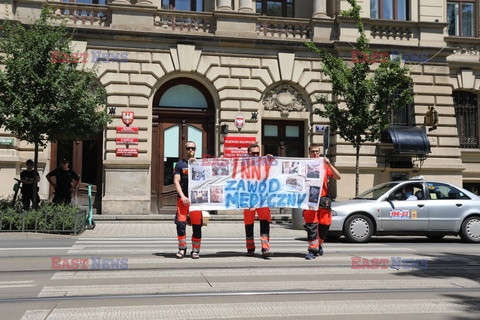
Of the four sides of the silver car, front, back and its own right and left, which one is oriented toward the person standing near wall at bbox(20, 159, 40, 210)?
front

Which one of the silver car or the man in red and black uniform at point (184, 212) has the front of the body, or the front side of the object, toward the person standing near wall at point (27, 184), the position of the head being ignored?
the silver car

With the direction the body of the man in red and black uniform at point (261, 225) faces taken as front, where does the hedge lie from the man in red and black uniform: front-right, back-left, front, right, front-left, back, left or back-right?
back-right

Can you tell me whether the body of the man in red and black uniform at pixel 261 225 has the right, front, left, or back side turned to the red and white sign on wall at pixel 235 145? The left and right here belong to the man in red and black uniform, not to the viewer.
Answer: back

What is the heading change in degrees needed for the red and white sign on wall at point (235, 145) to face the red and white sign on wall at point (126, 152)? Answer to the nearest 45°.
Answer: approximately 90° to its right

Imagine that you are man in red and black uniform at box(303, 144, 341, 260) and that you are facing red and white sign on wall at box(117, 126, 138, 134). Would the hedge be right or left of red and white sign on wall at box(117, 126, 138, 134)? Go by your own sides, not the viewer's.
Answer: left
